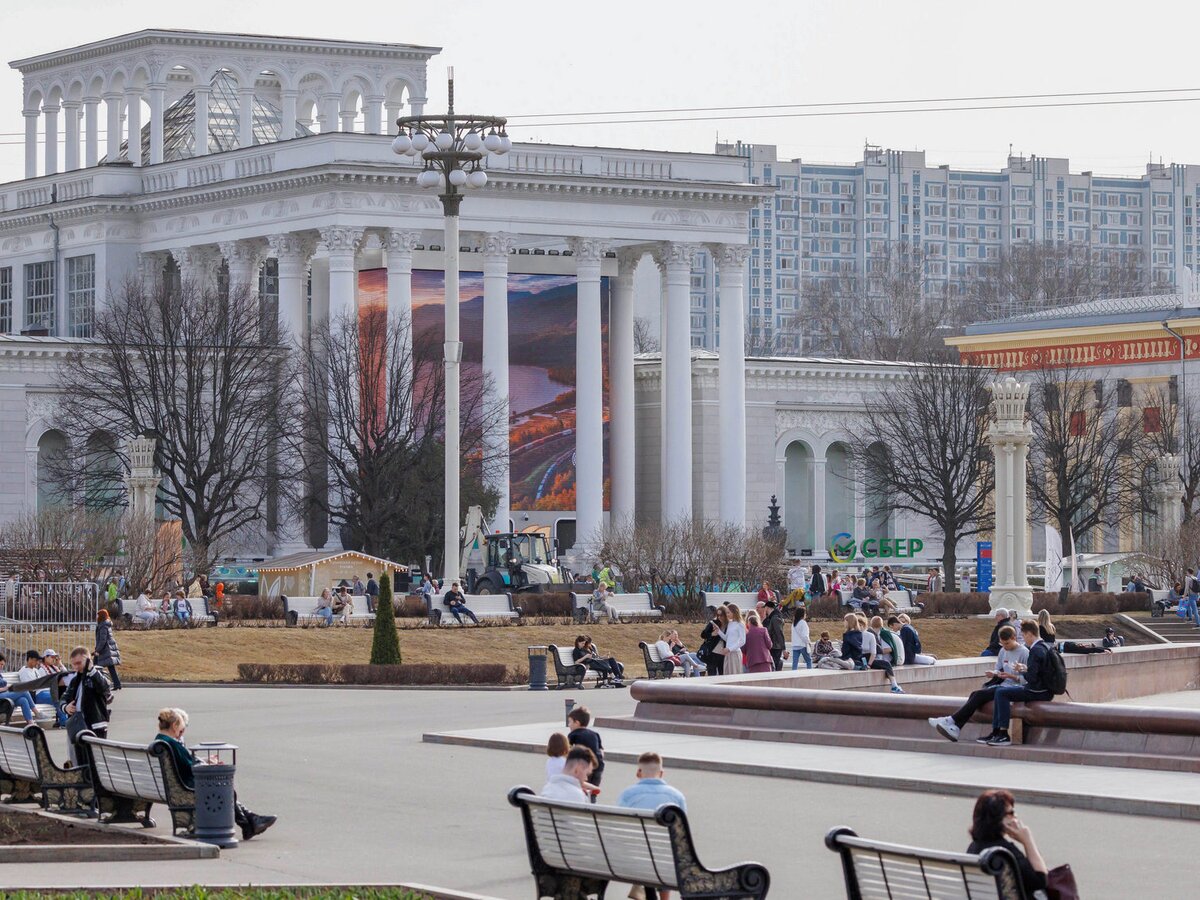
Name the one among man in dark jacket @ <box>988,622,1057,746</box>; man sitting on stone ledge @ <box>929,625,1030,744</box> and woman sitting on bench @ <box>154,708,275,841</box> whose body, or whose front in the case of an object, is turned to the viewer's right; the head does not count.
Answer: the woman sitting on bench

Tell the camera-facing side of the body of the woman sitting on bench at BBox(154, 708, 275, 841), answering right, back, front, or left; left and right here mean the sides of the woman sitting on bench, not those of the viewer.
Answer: right

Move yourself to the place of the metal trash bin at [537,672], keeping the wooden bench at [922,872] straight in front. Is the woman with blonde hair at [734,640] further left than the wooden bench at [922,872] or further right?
left

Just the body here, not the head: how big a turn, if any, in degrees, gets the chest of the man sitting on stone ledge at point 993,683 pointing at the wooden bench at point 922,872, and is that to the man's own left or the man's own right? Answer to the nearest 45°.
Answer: approximately 45° to the man's own left

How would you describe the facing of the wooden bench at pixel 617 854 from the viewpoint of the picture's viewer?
facing away from the viewer and to the right of the viewer

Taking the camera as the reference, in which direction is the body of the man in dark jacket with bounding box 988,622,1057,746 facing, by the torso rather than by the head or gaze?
to the viewer's left

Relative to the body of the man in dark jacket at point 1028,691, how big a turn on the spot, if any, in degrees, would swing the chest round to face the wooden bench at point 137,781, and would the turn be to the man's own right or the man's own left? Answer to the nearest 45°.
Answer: approximately 45° to the man's own left

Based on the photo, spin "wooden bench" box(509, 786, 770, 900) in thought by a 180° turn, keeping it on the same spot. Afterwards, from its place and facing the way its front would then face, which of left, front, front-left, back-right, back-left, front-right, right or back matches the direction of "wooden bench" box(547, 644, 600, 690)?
back-right

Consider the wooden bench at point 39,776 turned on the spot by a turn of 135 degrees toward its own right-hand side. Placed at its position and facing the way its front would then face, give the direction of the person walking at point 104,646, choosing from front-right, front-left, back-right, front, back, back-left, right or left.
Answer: back

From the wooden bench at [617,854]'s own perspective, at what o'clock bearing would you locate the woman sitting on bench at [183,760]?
The woman sitting on bench is roughly at 9 o'clock from the wooden bench.

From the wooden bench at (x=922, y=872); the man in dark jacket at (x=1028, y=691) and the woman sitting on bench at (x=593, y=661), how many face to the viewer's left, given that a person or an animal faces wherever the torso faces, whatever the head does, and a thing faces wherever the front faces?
1

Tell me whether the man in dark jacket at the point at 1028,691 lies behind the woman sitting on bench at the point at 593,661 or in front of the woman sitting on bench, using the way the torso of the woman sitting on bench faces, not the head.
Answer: in front

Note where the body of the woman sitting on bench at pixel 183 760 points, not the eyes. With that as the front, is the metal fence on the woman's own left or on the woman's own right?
on the woman's own left
